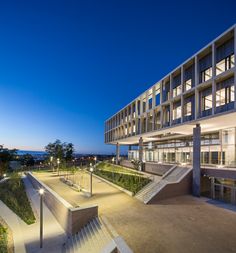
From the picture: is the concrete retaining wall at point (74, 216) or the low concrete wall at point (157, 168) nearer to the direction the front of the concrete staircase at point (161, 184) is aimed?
the concrete retaining wall

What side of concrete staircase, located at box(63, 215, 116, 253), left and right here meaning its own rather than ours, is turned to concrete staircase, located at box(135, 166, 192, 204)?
back

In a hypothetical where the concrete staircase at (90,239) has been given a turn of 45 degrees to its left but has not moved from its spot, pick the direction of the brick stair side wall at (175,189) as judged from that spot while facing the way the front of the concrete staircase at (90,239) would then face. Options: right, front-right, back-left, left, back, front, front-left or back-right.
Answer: back-left

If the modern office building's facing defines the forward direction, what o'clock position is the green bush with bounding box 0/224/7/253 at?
The green bush is roughly at 12 o'clock from the modern office building.
